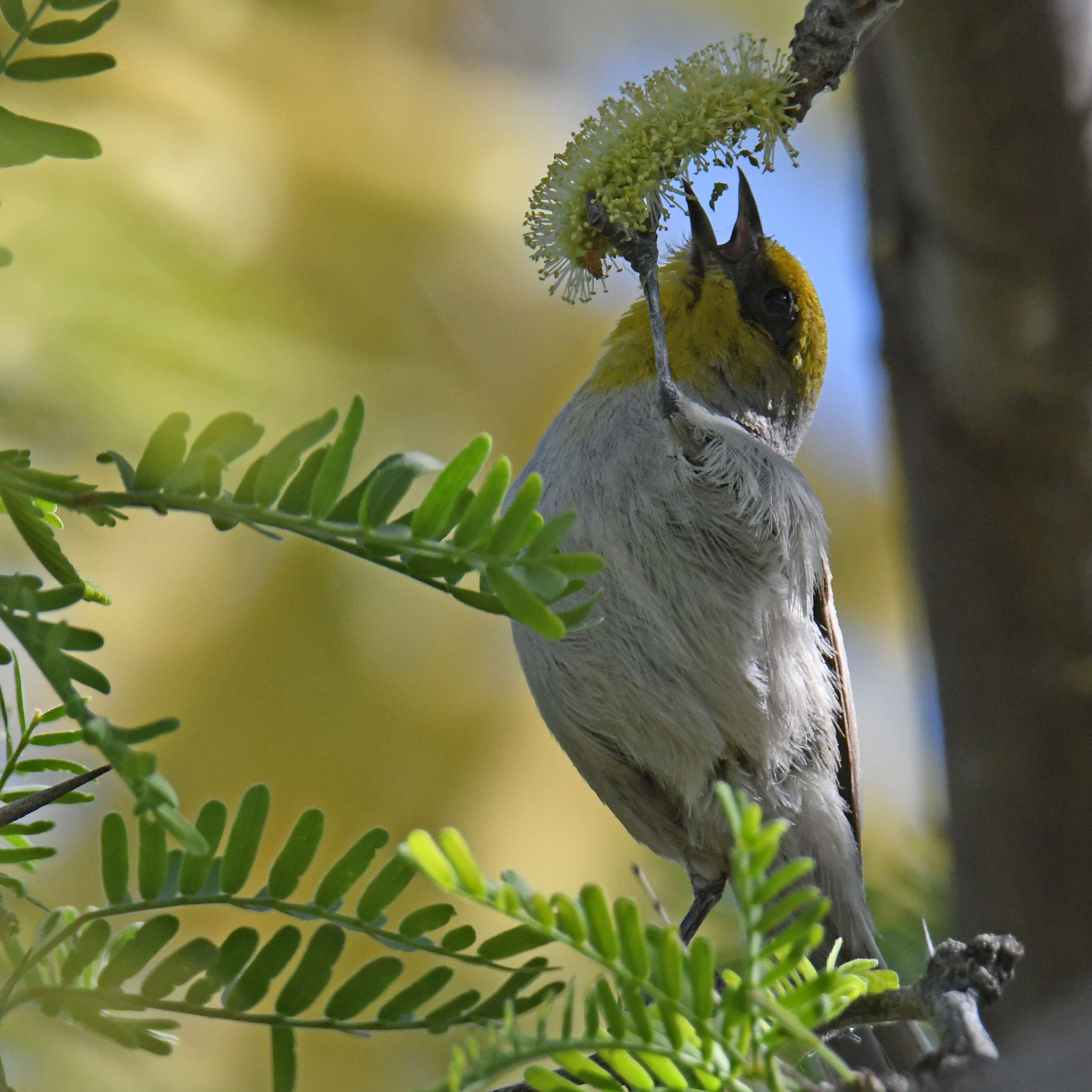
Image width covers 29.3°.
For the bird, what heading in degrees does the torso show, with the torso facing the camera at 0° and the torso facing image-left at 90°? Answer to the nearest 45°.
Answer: approximately 45°

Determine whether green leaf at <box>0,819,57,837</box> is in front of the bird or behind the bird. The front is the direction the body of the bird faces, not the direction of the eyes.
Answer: in front
